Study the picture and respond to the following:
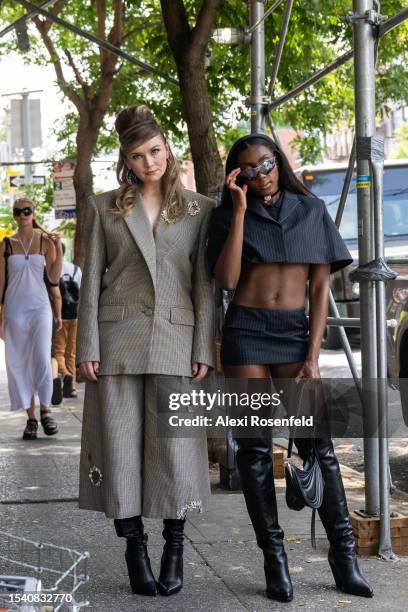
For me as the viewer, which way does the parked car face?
facing the viewer and to the left of the viewer

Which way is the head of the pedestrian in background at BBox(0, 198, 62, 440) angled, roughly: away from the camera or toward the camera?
toward the camera

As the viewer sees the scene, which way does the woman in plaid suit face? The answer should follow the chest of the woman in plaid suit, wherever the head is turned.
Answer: toward the camera

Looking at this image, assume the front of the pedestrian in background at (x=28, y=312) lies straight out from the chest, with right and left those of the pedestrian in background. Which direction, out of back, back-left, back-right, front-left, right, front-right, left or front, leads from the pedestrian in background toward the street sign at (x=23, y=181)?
back

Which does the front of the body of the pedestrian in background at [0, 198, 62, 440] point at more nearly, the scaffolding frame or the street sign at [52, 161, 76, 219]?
the scaffolding frame

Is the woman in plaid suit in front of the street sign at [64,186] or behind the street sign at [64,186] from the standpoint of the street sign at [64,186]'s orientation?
in front

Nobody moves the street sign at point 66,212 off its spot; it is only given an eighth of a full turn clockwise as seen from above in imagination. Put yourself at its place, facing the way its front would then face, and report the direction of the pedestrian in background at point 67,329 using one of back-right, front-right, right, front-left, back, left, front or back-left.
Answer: front-left

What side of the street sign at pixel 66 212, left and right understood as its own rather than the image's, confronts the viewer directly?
front

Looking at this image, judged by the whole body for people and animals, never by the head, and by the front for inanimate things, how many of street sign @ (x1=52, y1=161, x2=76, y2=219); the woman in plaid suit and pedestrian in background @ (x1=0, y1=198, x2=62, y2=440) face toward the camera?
3
